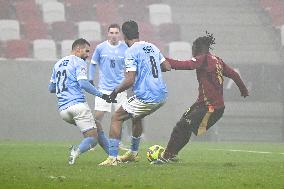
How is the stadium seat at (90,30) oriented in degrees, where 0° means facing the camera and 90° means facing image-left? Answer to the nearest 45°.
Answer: approximately 0°

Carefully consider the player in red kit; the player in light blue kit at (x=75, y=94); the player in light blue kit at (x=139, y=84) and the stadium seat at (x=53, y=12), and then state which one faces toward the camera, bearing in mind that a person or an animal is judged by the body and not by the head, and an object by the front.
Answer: the stadium seat

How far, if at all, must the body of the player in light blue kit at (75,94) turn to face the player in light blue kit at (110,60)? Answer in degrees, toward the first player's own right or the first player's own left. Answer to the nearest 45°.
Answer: approximately 45° to the first player's own left

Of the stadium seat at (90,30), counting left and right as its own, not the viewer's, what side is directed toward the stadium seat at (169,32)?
left

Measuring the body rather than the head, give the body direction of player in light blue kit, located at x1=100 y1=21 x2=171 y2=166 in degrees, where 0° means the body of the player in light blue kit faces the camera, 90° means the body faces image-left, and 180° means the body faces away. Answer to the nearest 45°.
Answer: approximately 135°

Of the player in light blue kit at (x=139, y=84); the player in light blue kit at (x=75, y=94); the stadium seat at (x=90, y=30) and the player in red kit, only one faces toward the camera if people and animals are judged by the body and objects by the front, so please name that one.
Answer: the stadium seat
